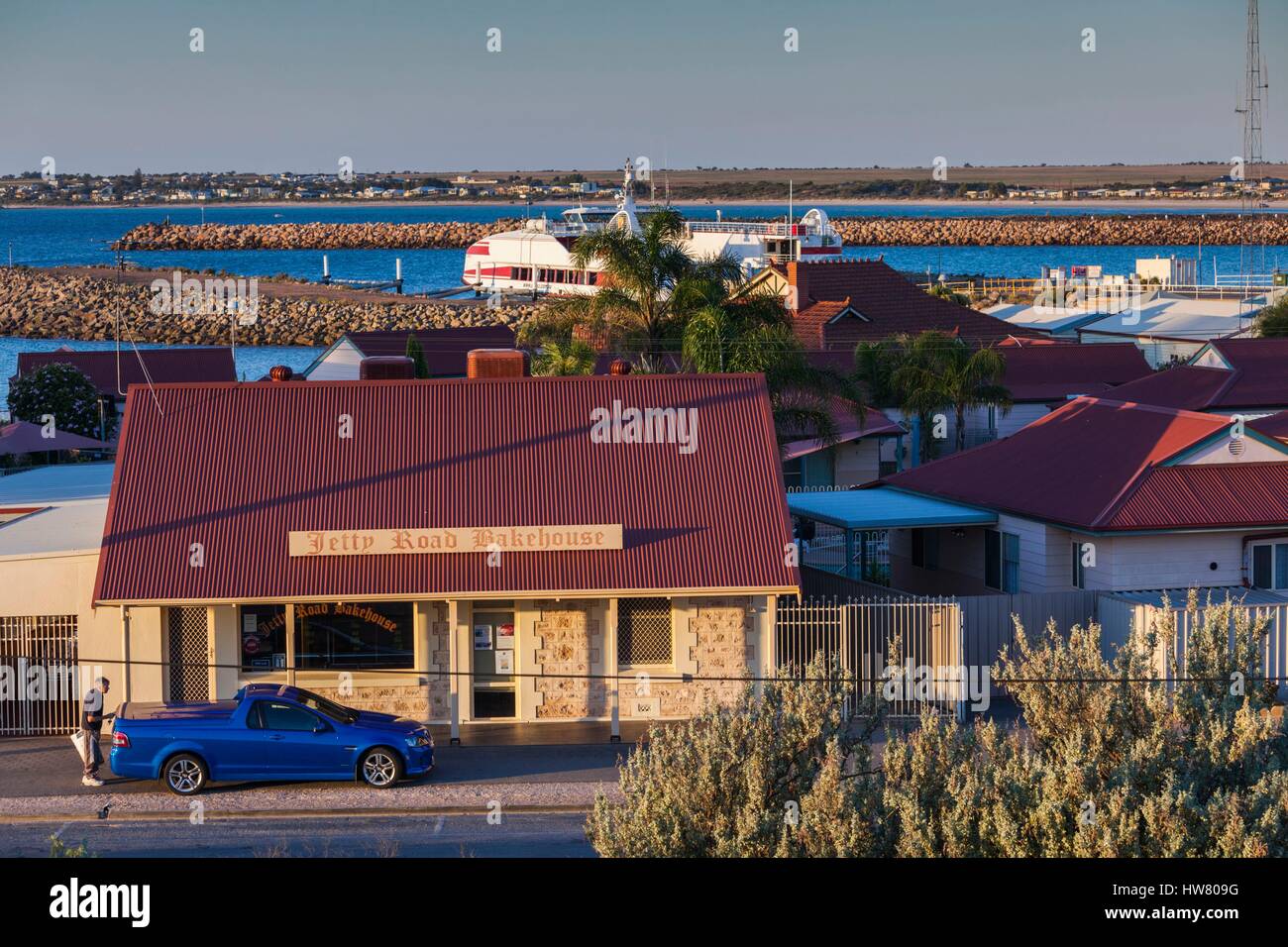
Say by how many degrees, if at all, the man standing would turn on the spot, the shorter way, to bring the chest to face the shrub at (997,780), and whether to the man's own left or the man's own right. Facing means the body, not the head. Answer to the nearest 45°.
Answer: approximately 45° to the man's own right

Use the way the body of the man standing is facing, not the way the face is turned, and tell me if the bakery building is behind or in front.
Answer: in front

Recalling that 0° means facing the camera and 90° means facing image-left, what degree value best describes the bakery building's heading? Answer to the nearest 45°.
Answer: approximately 0°

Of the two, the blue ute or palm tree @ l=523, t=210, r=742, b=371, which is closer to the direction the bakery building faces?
the blue ute

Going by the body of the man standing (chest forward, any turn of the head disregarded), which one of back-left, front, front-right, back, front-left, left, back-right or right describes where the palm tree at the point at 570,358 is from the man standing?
front-left

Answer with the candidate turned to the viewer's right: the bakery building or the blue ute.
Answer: the blue ute

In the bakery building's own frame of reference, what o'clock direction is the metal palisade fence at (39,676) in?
The metal palisade fence is roughly at 3 o'clock from the bakery building.

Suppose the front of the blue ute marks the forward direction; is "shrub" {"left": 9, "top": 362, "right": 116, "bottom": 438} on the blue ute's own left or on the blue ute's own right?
on the blue ute's own left

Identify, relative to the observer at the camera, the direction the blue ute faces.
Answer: facing to the right of the viewer

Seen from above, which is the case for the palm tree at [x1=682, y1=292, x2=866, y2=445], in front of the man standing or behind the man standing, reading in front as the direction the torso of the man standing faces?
in front

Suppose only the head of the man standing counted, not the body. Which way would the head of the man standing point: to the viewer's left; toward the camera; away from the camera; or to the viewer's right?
to the viewer's right

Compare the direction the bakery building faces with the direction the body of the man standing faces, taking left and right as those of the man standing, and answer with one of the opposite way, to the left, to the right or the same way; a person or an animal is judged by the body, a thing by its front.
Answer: to the right

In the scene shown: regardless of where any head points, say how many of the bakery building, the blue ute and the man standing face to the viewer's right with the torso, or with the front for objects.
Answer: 2

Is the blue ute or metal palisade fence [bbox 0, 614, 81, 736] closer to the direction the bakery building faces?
the blue ute

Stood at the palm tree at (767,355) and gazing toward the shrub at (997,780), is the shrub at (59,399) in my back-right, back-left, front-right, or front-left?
back-right

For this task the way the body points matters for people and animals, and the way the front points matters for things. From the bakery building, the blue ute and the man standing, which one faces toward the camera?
the bakery building

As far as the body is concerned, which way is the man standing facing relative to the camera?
to the viewer's right
